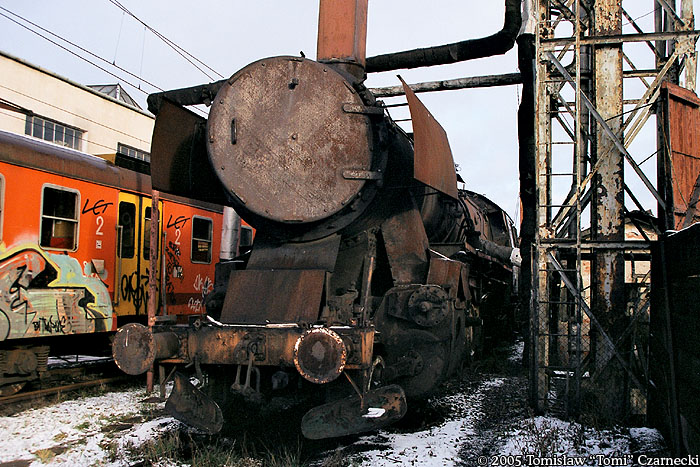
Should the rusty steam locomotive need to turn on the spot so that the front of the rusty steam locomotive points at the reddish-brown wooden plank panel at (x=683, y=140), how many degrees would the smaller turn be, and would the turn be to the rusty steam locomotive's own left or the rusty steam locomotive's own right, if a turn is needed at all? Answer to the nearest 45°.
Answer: approximately 135° to the rusty steam locomotive's own left

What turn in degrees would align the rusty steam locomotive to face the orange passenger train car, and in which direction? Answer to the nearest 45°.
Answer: approximately 90° to its right

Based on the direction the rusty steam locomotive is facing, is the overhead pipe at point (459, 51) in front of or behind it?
behind

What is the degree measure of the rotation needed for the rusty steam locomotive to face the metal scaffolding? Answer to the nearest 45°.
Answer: approximately 135° to its left

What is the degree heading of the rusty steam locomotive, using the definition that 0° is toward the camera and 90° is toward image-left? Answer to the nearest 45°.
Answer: approximately 45°

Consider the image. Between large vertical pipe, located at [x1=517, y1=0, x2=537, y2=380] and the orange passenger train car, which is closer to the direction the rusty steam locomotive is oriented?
the orange passenger train car

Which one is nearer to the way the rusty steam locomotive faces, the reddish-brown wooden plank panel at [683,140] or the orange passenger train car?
the orange passenger train car
